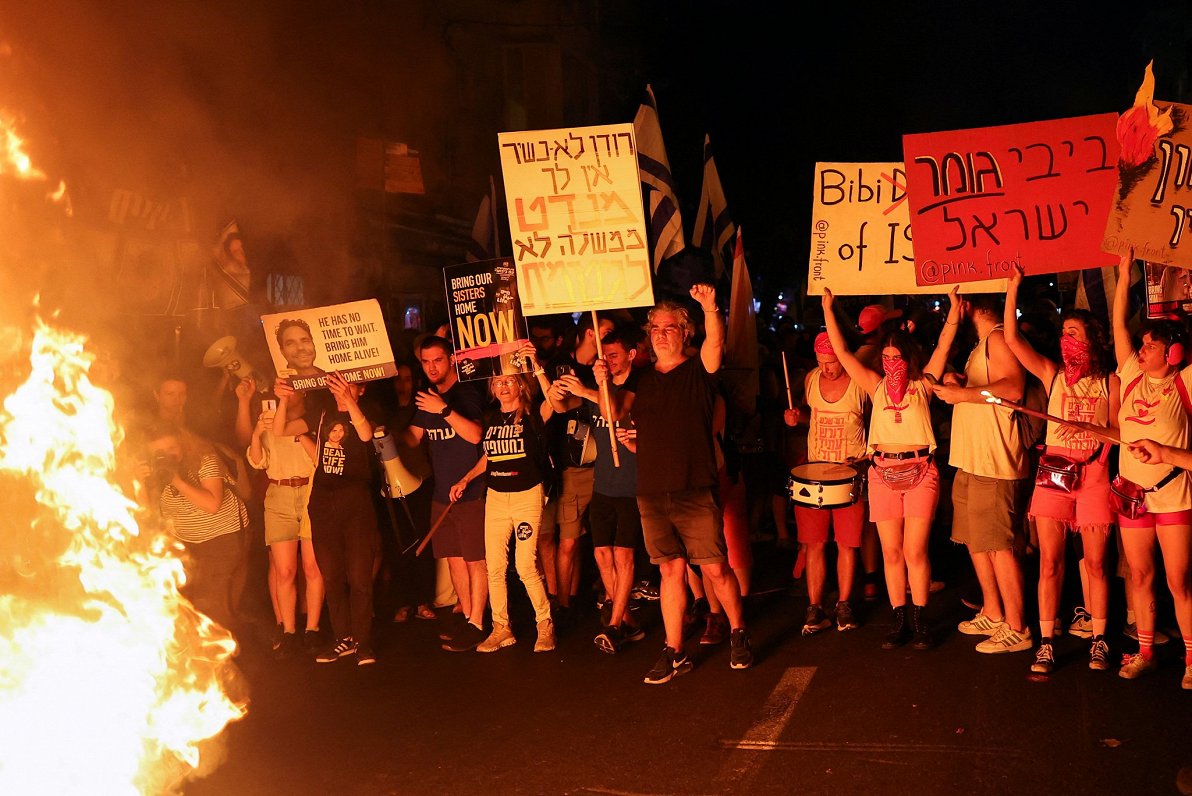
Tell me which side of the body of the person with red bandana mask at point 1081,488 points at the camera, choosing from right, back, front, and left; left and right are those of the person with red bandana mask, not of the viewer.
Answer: front

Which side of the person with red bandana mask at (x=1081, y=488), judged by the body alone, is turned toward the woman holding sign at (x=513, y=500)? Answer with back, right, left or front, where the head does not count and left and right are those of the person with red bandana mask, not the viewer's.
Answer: right

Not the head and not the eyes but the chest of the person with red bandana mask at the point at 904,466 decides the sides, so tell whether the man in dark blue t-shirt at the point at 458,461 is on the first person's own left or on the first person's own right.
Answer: on the first person's own right

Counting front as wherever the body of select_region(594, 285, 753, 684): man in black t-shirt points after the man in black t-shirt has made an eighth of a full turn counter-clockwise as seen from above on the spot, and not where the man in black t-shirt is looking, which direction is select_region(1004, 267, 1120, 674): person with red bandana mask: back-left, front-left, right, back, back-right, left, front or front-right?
left

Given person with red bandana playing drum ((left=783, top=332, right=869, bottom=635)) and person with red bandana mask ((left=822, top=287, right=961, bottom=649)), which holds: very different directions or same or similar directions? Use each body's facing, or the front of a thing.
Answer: same or similar directions

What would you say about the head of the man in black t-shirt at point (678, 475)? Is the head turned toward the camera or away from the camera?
toward the camera

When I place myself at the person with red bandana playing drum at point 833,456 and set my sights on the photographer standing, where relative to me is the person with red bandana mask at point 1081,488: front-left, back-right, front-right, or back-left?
back-left

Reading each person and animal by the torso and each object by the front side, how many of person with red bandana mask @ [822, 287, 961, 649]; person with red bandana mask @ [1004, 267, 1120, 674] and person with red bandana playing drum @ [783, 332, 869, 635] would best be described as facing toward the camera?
3

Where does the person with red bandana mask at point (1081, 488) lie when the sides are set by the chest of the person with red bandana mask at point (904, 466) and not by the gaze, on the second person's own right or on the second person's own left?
on the second person's own left

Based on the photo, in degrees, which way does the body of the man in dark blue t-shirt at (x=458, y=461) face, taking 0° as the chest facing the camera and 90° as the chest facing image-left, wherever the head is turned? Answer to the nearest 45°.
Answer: approximately 45°

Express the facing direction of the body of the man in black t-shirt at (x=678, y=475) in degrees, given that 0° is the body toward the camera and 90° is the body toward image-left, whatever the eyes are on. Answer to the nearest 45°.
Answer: approximately 45°

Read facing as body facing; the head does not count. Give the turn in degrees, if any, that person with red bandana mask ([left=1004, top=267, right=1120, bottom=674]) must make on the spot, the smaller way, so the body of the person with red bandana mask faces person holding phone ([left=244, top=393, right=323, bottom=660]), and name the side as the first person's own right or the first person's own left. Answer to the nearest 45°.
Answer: approximately 90° to the first person's own right

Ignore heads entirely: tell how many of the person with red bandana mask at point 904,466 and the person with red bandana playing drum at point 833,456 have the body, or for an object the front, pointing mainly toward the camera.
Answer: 2

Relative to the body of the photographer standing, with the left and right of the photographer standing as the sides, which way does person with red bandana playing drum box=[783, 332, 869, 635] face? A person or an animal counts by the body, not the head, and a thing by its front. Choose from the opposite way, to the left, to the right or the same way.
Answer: the same way

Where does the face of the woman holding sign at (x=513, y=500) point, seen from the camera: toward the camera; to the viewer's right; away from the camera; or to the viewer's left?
toward the camera

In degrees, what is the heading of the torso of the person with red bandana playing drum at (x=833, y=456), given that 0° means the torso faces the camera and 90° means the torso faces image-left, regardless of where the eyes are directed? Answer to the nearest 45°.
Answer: approximately 0°

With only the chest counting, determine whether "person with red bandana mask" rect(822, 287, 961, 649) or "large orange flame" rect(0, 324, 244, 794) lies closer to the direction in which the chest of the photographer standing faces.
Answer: the large orange flame

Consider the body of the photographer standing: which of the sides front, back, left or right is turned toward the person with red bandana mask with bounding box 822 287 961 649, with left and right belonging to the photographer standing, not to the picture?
left

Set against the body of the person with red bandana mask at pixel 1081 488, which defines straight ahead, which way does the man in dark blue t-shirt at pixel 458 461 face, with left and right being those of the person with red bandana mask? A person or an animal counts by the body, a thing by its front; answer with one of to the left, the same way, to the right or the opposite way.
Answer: the same way

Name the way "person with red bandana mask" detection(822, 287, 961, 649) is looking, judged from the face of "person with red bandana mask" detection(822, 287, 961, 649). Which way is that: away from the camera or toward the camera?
toward the camera
